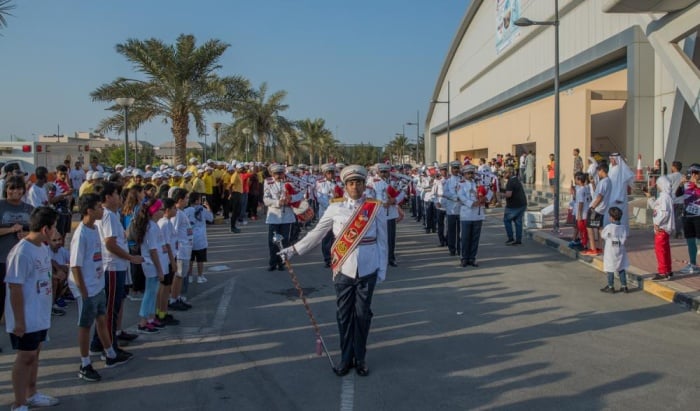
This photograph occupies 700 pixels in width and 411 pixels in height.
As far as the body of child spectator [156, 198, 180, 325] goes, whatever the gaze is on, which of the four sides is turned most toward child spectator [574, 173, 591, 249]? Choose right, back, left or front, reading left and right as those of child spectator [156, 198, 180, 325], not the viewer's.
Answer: front

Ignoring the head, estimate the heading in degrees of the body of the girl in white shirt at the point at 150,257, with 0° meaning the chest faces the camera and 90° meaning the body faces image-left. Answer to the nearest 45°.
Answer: approximately 270°

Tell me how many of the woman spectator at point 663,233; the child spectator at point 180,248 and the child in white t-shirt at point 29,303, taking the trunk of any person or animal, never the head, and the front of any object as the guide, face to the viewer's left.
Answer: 1

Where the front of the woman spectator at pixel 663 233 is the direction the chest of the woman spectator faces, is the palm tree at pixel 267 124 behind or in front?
in front

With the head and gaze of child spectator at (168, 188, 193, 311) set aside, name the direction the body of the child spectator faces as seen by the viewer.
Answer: to the viewer's right

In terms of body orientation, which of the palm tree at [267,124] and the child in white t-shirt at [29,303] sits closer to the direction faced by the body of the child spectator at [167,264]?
the palm tree

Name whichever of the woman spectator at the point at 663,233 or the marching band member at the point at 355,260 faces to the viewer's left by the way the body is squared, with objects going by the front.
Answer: the woman spectator

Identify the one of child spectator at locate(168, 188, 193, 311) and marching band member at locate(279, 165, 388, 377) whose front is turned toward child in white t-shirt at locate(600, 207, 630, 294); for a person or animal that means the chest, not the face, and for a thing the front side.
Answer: the child spectator

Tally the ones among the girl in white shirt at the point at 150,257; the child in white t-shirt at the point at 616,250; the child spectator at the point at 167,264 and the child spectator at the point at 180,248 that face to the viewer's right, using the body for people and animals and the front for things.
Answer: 3

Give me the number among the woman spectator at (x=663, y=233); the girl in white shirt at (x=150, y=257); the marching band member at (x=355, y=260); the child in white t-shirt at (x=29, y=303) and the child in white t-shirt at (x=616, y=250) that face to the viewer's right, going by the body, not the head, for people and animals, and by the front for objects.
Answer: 2

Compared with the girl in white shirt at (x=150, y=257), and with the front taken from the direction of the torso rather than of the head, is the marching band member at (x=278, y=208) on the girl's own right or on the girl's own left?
on the girl's own left

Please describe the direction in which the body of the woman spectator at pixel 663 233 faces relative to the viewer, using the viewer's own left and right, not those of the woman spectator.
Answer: facing to the left of the viewer

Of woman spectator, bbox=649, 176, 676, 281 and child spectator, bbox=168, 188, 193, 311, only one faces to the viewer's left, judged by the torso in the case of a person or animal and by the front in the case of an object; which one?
woman spectator, bbox=649, 176, 676, 281
